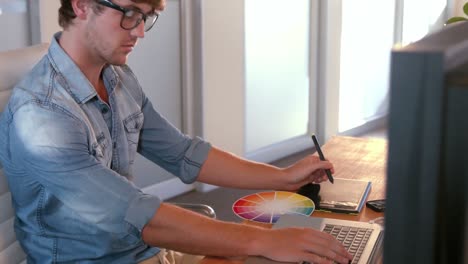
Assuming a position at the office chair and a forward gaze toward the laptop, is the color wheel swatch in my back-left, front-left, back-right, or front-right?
front-left

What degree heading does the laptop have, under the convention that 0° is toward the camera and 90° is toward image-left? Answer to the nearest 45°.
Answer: approximately 90°

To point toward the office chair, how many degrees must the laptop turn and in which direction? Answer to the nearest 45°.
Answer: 0° — it already faces it

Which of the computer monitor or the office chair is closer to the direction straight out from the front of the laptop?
the office chair

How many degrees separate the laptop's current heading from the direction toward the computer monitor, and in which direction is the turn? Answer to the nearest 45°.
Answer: approximately 90° to its left
